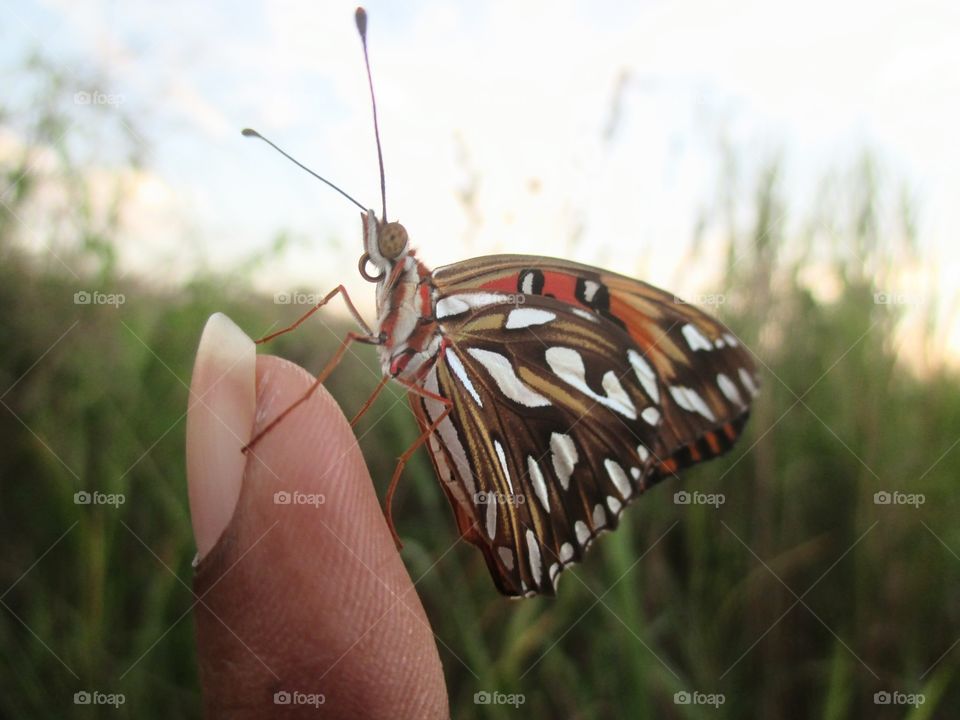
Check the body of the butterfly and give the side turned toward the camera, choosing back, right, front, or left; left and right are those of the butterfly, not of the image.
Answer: left
